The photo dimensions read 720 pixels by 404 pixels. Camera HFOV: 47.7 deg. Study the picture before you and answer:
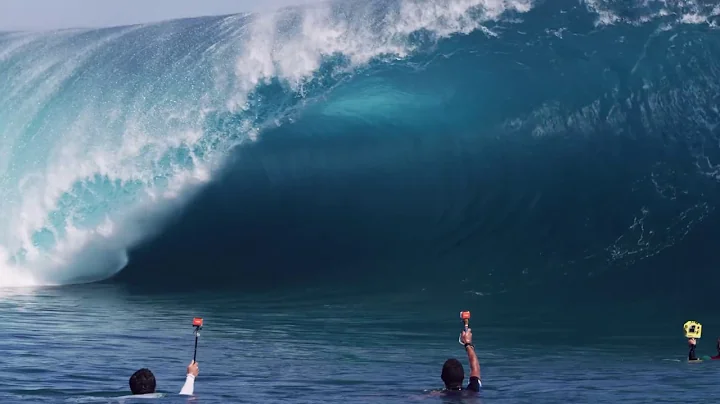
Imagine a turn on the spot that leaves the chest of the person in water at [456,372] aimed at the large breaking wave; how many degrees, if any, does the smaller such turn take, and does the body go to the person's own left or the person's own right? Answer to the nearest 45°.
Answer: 0° — they already face it

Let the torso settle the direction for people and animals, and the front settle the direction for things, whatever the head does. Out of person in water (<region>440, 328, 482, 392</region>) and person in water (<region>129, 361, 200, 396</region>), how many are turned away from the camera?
2

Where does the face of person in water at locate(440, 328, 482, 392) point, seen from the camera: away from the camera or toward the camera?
away from the camera

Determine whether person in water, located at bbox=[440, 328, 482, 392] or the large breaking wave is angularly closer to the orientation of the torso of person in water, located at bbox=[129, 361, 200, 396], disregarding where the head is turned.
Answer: the large breaking wave

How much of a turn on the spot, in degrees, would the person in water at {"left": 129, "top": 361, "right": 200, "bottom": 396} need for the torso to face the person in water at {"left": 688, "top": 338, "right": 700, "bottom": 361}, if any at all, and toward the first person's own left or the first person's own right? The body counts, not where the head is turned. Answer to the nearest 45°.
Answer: approximately 90° to the first person's own right

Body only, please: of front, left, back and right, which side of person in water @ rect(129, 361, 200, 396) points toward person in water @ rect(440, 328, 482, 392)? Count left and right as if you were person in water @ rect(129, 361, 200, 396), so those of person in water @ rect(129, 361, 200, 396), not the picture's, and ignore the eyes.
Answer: right

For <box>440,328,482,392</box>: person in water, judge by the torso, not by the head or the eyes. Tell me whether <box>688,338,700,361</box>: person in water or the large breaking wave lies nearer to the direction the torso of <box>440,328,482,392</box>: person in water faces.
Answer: the large breaking wave

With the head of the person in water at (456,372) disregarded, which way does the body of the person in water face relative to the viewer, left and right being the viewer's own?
facing away from the viewer

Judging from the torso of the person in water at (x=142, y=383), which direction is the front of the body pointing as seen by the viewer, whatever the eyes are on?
away from the camera
